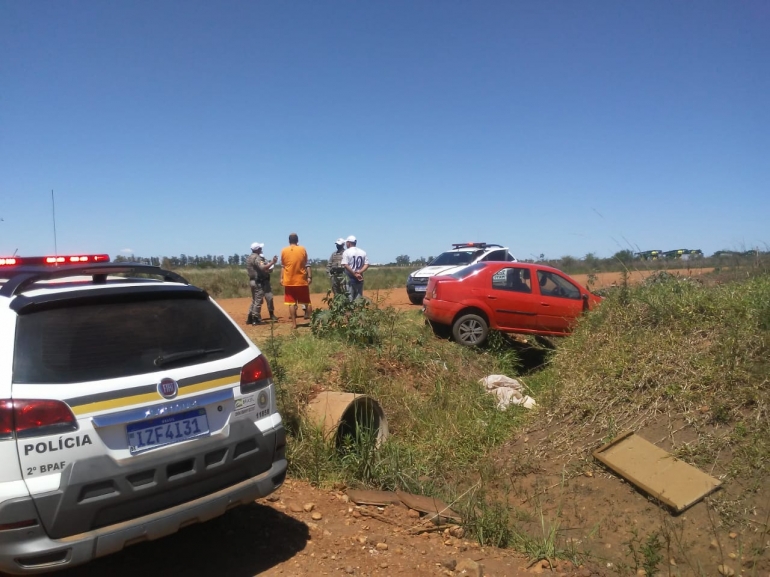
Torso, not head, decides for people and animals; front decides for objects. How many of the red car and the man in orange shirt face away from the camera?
1

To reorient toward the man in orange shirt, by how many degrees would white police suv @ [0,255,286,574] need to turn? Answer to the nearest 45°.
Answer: approximately 45° to its right

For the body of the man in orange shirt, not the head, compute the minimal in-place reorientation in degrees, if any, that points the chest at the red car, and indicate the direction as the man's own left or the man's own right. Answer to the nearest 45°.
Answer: approximately 135° to the man's own right

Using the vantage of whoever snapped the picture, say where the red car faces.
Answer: facing to the right of the viewer

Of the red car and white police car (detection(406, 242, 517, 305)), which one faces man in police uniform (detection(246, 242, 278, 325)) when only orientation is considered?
the white police car

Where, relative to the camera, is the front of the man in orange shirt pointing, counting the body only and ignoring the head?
away from the camera

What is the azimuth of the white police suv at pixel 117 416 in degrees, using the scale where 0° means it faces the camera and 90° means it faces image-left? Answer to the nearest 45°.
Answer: approximately 135°

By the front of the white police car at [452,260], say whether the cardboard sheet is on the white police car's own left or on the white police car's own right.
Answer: on the white police car's own left

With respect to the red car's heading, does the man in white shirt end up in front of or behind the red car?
behind

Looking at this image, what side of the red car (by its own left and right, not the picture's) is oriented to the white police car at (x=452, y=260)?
left

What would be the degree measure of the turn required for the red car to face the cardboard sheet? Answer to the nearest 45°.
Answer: approximately 90° to its right

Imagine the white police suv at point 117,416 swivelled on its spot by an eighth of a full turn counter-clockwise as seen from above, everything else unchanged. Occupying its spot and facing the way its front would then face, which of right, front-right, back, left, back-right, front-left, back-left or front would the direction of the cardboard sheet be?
back

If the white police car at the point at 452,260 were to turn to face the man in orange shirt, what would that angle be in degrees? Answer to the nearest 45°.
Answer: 0° — it already faces them

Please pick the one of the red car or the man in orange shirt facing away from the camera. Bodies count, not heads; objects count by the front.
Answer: the man in orange shirt

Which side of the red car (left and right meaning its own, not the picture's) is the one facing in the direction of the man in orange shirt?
back
